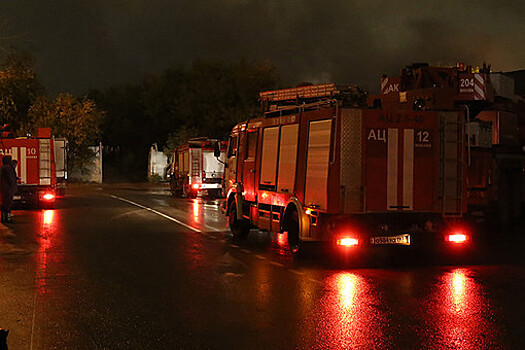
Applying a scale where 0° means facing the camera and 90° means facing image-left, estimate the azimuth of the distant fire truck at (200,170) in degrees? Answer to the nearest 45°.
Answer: approximately 135°

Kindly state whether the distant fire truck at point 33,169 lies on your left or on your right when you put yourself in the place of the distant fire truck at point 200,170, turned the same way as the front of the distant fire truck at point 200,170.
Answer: on your left

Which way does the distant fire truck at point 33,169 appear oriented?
away from the camera

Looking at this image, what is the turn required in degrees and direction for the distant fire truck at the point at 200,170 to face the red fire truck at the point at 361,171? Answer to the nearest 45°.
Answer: approximately 135° to its left

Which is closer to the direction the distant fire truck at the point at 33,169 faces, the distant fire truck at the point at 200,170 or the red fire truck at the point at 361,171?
the distant fire truck

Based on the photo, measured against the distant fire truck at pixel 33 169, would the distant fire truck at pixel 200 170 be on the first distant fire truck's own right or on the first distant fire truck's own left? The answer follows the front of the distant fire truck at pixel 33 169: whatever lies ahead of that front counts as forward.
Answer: on the first distant fire truck's own right

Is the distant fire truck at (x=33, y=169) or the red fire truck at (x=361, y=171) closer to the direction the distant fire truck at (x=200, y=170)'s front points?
the distant fire truck

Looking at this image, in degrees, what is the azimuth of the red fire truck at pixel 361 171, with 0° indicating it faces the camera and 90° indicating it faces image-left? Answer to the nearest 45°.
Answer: approximately 135°
